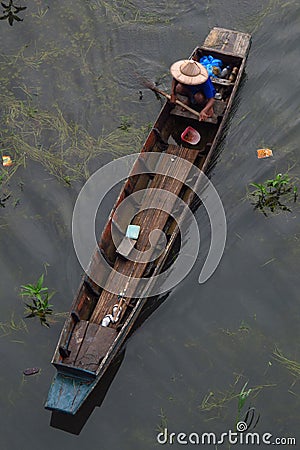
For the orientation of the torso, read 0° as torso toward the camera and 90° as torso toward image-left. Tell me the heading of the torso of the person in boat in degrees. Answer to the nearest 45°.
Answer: approximately 45°

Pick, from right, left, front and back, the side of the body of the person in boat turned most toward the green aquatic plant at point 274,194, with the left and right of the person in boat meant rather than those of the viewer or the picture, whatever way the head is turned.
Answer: left

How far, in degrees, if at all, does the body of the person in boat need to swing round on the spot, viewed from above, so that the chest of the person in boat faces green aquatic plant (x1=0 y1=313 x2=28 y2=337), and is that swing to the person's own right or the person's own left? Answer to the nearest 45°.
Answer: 0° — they already face it

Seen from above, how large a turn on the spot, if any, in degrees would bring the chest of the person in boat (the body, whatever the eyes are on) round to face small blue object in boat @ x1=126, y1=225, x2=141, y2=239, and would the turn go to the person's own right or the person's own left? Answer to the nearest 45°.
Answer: approximately 45° to the person's own left

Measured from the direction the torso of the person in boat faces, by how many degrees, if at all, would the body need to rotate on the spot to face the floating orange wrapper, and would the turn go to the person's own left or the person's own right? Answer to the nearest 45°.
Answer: approximately 45° to the person's own left

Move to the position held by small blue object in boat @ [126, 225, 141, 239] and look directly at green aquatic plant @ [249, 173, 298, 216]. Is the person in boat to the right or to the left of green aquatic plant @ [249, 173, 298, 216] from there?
left

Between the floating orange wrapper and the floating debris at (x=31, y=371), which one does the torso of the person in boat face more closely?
the floating debris

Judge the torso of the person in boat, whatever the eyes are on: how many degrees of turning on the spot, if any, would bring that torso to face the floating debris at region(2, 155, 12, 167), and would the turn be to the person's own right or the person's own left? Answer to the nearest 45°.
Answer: approximately 45° to the person's own right
